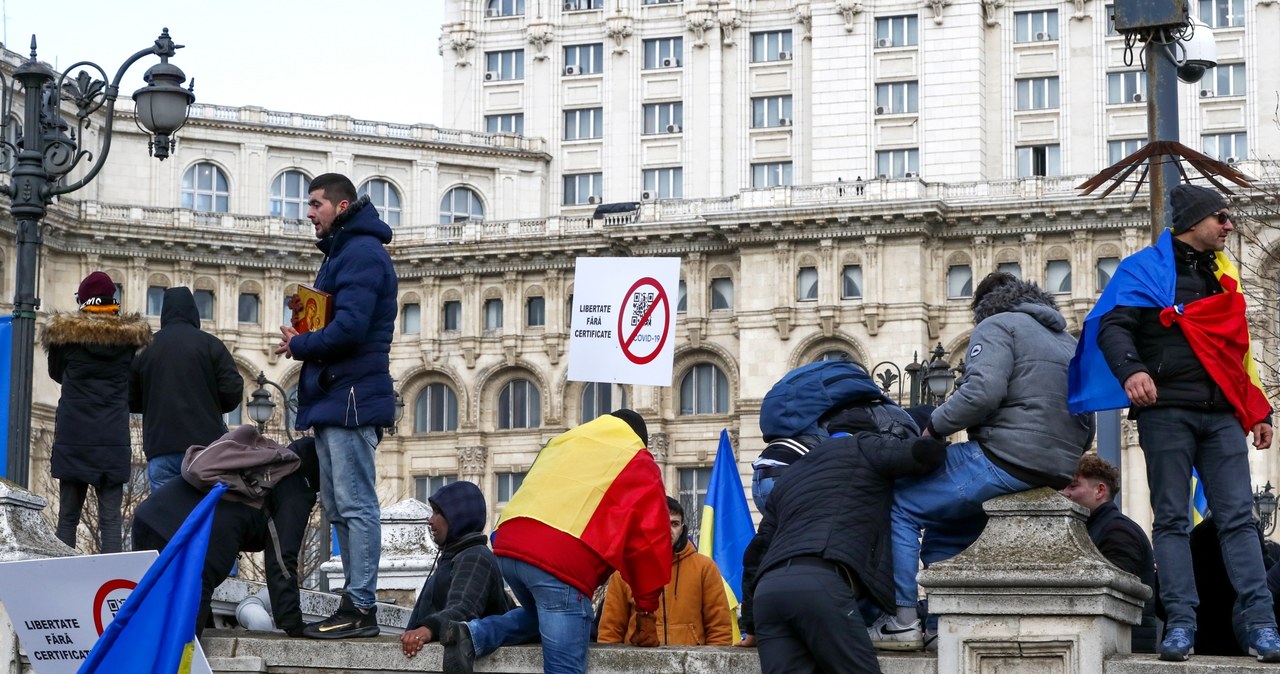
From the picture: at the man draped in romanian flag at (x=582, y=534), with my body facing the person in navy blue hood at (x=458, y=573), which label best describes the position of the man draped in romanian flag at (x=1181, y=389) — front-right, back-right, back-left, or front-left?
back-right

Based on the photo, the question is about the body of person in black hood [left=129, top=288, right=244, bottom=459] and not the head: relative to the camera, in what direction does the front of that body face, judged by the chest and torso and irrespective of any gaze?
away from the camera

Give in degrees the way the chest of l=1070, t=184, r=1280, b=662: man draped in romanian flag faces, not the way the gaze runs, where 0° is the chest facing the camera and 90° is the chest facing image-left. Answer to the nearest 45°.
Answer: approximately 315°

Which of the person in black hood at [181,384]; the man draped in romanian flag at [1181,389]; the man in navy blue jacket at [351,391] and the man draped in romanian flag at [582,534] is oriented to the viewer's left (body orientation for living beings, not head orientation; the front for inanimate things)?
the man in navy blue jacket

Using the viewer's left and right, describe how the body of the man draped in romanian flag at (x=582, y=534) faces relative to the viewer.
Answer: facing away from the viewer and to the right of the viewer

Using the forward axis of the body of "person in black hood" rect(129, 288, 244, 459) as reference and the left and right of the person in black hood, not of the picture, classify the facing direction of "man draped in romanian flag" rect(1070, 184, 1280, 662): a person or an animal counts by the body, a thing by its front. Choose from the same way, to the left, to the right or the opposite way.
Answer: the opposite way

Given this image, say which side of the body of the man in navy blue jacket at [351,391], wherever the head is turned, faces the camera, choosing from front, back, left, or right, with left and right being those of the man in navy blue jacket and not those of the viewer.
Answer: left

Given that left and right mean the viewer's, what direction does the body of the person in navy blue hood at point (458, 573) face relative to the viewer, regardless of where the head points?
facing to the left of the viewer
